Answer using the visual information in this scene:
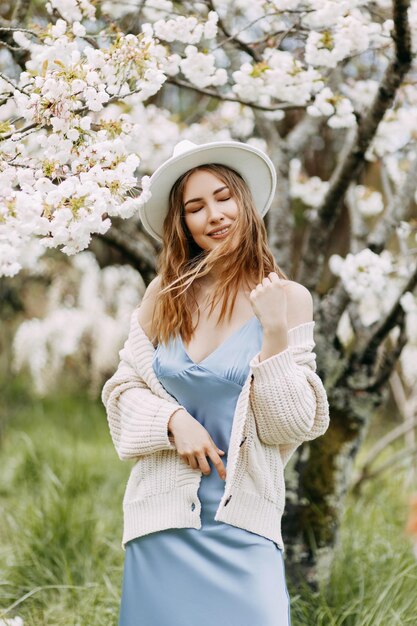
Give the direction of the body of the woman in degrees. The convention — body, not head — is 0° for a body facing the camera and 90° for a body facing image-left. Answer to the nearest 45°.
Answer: approximately 0°
